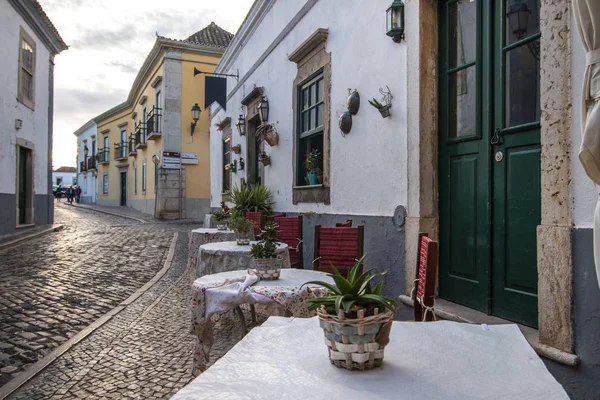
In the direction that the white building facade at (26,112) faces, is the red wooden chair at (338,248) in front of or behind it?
in front

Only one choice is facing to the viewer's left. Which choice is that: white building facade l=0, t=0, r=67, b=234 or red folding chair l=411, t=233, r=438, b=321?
the red folding chair

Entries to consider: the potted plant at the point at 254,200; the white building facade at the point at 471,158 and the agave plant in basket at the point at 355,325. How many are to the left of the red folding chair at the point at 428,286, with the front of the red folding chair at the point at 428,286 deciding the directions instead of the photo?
1

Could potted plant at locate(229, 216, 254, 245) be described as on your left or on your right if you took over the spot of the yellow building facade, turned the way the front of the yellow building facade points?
on your left

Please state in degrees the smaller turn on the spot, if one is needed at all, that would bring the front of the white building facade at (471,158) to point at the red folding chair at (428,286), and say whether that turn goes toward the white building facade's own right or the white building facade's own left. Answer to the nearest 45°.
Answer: approximately 45° to the white building facade's own left

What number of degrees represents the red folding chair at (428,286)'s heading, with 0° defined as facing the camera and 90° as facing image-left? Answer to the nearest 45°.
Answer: approximately 90°

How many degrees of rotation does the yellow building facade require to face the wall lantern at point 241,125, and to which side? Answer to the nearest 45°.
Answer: approximately 45° to its left

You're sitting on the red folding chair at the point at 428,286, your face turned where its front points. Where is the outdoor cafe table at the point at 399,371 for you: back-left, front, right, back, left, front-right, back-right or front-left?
left

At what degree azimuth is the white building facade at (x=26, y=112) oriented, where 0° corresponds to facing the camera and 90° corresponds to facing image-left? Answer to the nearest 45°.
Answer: approximately 315°

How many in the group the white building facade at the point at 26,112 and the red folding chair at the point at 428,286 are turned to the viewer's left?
1

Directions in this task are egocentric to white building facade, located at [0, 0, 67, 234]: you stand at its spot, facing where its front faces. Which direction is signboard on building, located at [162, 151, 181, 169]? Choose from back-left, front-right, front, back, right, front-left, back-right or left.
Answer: left

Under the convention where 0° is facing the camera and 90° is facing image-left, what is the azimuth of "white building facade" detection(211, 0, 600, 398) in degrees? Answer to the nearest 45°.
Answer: approximately 45°

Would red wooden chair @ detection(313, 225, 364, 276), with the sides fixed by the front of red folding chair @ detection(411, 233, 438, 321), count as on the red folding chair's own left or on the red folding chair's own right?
on the red folding chair's own right

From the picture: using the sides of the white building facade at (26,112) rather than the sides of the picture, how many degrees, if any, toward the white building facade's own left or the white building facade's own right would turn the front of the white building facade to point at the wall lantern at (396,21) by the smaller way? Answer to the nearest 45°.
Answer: approximately 45° to the white building facade's own right
